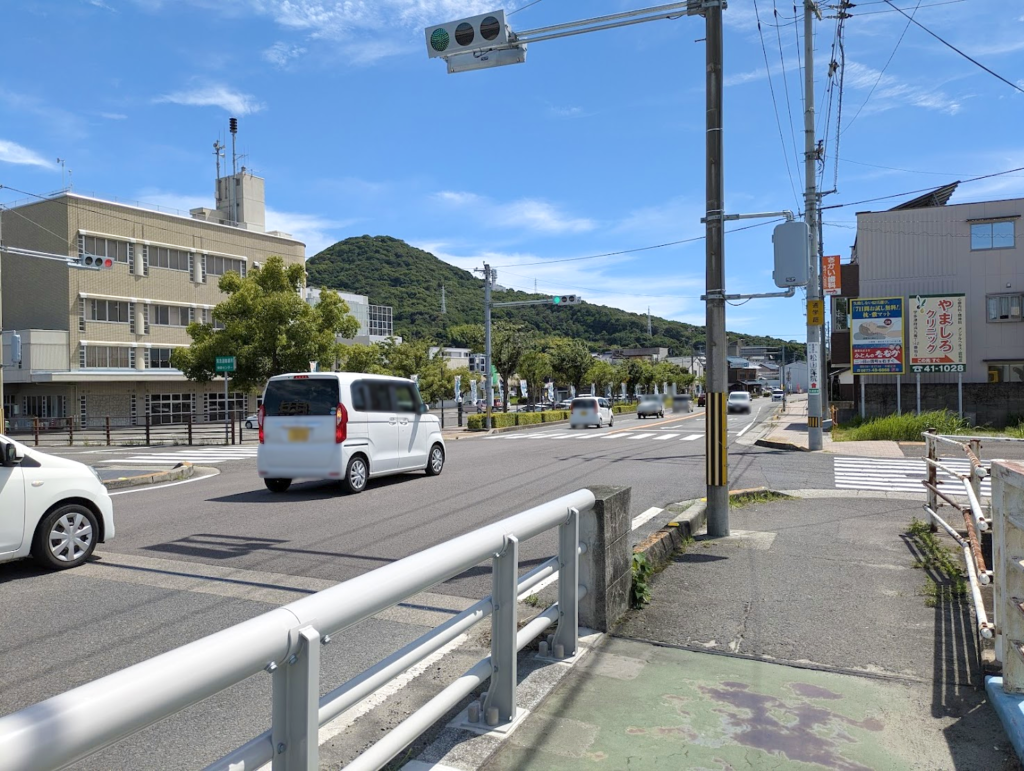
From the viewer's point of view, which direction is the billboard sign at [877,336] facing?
toward the camera

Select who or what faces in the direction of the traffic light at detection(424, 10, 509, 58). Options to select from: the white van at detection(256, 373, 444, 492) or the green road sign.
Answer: the green road sign

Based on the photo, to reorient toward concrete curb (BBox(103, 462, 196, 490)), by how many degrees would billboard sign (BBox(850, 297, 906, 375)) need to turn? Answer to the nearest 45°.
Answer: approximately 45° to its right

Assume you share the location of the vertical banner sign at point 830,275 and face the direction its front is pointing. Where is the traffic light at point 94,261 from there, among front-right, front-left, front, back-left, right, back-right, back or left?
front-right

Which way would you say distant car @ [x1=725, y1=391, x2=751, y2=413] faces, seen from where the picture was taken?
facing the viewer

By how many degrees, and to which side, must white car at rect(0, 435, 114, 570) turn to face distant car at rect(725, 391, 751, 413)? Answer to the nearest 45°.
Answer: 0° — it already faces it

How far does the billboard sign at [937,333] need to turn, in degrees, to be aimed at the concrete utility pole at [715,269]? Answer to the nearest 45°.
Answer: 0° — it already faces it

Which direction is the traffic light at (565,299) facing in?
toward the camera

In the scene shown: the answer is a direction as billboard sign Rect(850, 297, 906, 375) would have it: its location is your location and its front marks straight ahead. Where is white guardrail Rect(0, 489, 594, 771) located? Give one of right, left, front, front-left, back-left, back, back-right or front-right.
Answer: front

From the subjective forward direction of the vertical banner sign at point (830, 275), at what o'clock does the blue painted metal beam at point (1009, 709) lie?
The blue painted metal beam is roughly at 12 o'clock from the vertical banner sign.

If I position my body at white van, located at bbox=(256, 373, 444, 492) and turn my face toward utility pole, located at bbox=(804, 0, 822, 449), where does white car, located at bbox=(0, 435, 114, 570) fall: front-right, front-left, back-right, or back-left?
back-right

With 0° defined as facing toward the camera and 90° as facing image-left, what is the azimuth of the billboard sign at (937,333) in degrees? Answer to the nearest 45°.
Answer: approximately 0°

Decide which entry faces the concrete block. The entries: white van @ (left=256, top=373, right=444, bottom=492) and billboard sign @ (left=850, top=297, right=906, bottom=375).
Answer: the billboard sign

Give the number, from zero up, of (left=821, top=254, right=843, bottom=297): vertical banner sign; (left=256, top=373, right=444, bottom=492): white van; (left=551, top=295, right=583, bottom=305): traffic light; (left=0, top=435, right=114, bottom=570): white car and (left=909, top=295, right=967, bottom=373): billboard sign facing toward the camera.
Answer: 3

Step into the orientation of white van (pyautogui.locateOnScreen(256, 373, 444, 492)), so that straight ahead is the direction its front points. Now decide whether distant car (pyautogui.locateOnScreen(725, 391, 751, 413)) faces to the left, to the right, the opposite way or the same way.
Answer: the opposite way

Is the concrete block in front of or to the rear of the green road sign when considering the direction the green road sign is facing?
in front

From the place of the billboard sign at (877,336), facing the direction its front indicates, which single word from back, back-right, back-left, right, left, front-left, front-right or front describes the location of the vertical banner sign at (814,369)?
front
